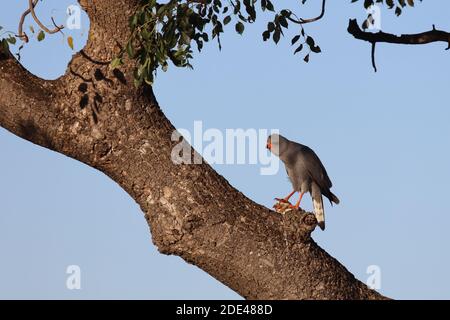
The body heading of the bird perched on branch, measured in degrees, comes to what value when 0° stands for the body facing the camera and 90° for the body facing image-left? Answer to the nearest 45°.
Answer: approximately 90°
